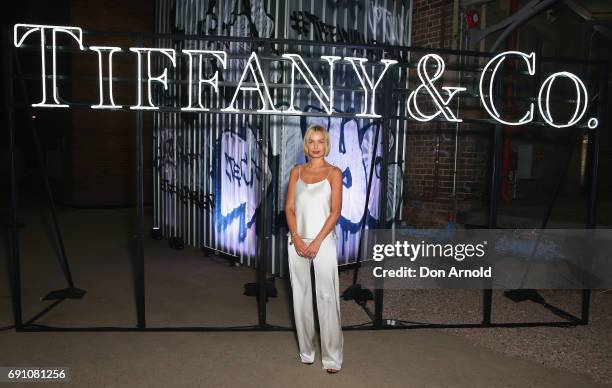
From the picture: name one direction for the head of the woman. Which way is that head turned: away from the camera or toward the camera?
toward the camera

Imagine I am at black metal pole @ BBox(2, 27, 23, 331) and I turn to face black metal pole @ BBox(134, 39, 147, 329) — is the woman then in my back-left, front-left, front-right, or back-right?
front-right

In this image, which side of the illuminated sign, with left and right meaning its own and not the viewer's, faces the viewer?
front

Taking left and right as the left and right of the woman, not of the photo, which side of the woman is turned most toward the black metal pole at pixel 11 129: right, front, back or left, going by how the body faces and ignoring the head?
right

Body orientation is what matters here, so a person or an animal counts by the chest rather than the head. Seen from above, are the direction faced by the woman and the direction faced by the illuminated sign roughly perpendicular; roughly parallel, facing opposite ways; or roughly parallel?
roughly parallel

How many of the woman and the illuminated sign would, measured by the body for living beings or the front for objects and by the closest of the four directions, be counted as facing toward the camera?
2

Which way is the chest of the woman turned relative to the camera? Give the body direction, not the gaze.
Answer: toward the camera
